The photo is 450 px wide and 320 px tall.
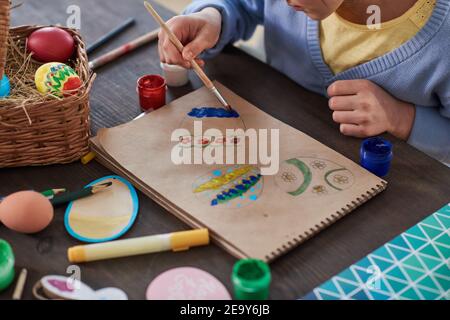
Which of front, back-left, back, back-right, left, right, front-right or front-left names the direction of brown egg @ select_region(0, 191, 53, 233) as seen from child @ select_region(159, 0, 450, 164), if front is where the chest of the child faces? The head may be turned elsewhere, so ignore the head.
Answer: front

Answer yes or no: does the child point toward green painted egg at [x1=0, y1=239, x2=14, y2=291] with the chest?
yes

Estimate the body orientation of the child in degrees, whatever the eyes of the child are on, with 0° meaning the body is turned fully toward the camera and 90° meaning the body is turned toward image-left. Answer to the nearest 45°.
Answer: approximately 45°

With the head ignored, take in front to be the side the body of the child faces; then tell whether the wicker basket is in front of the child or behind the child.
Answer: in front

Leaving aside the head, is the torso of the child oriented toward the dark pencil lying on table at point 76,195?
yes
